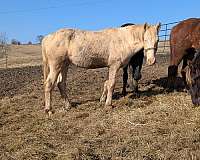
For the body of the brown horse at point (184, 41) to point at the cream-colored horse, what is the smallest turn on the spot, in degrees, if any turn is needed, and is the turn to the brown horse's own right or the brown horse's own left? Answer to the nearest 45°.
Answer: approximately 135° to the brown horse's own right

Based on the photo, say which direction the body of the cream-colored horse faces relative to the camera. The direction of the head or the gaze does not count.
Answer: to the viewer's right

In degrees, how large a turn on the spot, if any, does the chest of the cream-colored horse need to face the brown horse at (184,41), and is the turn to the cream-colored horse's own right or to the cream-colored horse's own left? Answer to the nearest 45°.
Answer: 0° — it already faces it
